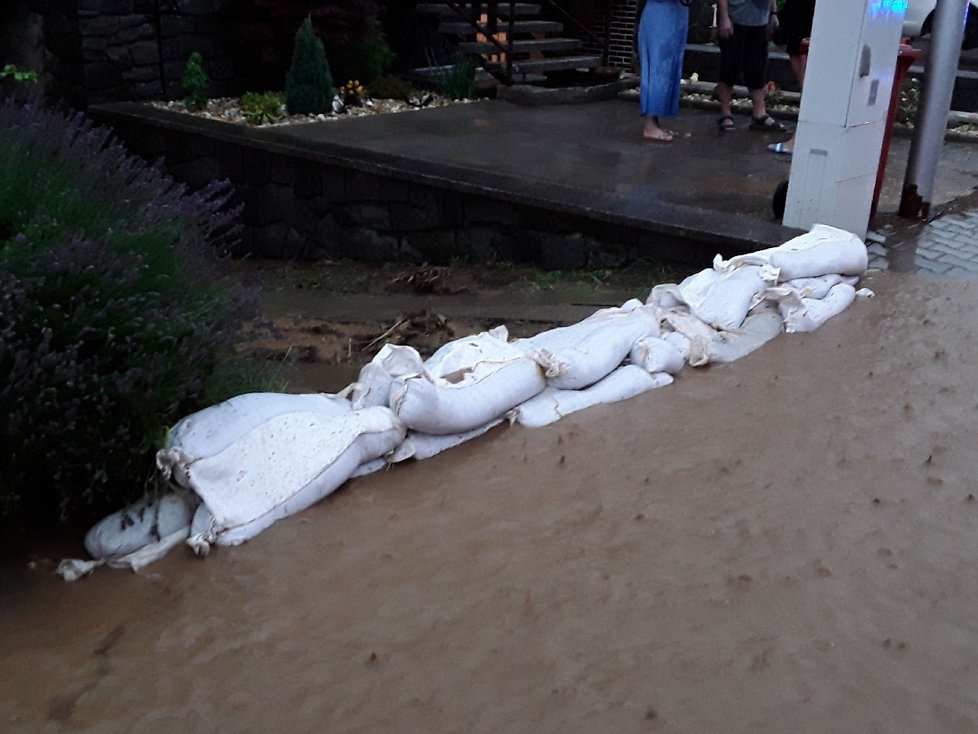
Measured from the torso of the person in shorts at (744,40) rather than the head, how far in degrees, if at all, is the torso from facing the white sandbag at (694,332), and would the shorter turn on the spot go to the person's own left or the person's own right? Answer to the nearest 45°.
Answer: approximately 45° to the person's own right

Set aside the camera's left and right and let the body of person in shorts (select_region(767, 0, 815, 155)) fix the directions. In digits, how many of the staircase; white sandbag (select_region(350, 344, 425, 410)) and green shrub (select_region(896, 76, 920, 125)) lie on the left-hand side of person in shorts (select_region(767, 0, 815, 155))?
1

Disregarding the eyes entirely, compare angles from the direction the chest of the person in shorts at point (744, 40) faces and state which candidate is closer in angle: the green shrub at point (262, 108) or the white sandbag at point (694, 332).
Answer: the white sandbag

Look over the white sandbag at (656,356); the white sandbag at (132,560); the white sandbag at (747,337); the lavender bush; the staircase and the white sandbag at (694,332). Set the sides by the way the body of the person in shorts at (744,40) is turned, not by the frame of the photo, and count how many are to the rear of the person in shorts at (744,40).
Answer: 1

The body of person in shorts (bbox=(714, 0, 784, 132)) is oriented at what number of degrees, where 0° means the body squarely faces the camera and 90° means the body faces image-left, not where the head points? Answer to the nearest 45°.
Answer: approximately 315°

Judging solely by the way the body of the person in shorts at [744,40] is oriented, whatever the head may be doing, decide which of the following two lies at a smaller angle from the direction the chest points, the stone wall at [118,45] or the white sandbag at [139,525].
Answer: the white sandbag

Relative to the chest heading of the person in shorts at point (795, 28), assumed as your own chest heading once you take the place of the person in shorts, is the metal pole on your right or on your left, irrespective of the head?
on your left

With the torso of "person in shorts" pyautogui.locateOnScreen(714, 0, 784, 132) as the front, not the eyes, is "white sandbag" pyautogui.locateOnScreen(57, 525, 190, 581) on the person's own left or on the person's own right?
on the person's own right
